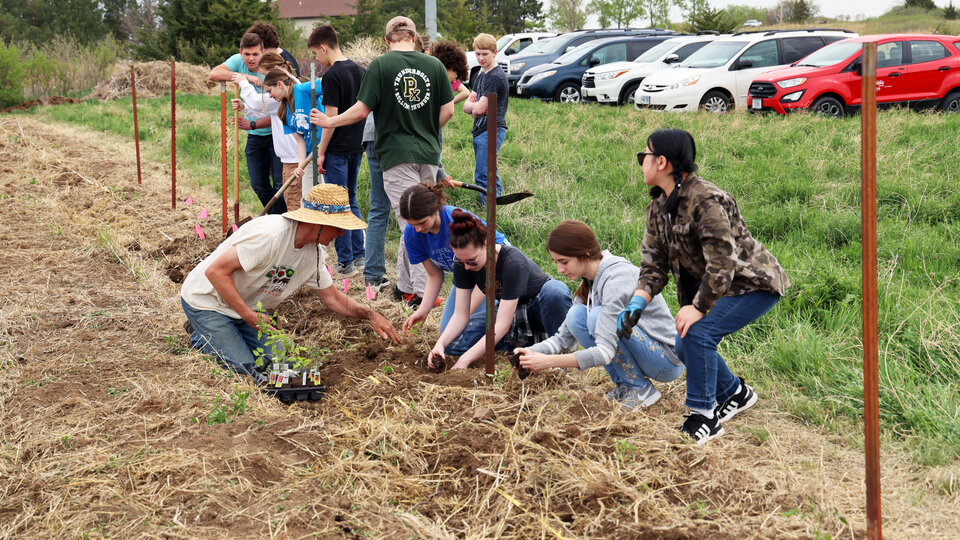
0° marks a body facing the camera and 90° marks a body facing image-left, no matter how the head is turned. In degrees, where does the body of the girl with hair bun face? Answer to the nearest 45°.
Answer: approximately 45°

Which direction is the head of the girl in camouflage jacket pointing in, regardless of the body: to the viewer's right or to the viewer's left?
to the viewer's left

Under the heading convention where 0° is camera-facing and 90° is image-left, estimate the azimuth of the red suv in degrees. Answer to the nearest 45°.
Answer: approximately 45°

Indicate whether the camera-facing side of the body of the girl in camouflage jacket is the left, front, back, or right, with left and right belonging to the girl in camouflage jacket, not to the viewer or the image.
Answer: left

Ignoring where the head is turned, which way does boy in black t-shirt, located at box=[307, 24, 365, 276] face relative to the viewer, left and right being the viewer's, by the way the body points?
facing away from the viewer and to the left of the viewer

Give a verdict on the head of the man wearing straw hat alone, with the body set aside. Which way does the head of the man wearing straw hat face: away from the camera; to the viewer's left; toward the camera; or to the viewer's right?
to the viewer's right
